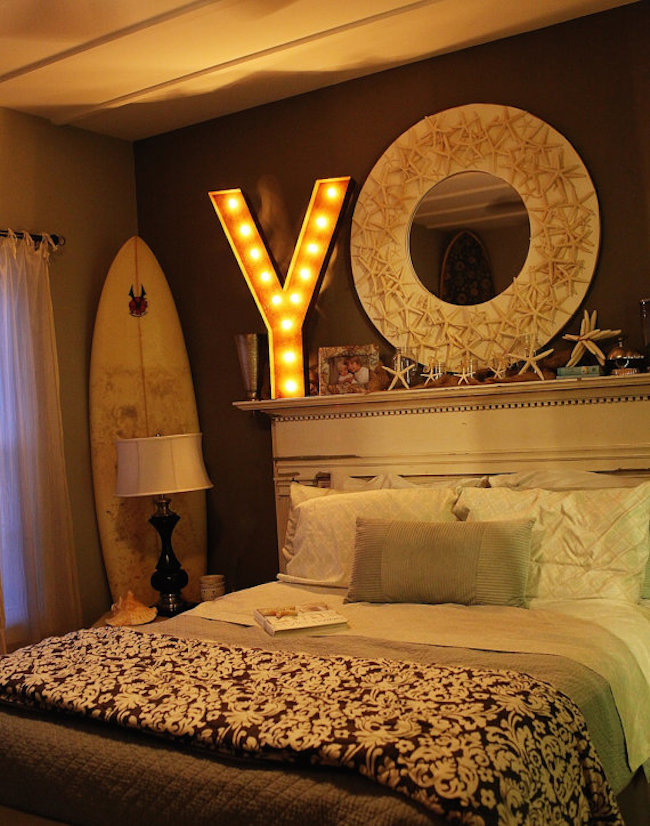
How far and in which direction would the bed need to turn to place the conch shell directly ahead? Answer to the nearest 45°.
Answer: approximately 90° to its right

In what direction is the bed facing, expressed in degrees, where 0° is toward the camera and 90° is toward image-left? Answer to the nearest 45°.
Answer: approximately 45°

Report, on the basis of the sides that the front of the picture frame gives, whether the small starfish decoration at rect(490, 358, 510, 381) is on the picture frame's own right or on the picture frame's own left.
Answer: on the picture frame's own left

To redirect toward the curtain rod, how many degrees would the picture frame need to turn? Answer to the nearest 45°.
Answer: approximately 90° to its right

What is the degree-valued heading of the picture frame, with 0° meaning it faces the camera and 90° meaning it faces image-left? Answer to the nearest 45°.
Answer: approximately 0°

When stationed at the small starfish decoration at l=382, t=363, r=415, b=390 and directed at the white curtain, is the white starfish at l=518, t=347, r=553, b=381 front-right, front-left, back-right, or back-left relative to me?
back-left

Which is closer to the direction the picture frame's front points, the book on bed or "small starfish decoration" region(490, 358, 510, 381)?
the book on bed

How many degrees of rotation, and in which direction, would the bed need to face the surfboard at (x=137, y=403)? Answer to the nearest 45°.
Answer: approximately 90° to its right
